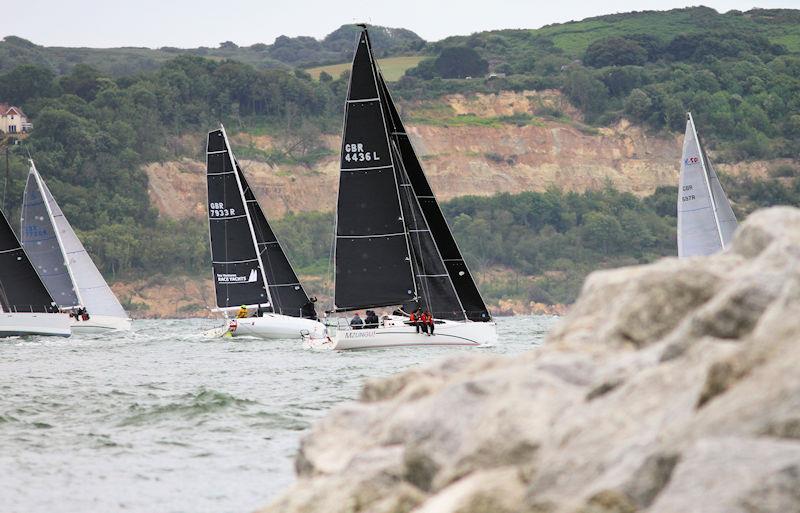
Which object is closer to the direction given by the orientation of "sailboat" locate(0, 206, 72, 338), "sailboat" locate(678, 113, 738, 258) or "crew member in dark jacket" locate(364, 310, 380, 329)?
the sailboat
